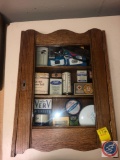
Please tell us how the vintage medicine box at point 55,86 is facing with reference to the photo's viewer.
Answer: facing the viewer

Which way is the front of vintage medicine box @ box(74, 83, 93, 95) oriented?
toward the camera

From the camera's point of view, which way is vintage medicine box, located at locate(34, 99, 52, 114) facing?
toward the camera

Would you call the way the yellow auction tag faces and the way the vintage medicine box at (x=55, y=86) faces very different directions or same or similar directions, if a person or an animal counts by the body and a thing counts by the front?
same or similar directions

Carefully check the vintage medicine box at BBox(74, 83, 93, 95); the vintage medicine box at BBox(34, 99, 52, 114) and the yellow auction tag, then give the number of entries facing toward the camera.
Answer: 3

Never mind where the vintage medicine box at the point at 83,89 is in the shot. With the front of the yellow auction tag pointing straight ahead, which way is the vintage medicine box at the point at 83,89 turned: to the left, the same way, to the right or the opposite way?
the same way

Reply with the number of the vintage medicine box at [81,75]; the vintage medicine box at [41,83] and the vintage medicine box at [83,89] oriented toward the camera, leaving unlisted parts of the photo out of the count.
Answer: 3

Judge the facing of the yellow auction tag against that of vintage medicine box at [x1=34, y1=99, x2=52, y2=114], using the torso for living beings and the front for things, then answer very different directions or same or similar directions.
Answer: same or similar directions
